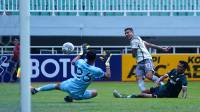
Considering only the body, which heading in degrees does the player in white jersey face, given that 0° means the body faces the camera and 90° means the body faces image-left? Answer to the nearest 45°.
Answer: approximately 45°

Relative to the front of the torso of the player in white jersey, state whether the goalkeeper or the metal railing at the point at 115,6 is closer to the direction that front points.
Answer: the goalkeeper

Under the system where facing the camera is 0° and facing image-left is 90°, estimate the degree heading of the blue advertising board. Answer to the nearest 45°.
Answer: approximately 0°

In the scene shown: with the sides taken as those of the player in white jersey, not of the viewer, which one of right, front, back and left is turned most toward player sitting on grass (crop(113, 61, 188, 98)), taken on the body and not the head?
left
